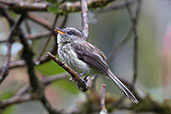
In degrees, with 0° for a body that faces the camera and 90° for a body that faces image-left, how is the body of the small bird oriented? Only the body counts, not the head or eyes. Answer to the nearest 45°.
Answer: approximately 90°

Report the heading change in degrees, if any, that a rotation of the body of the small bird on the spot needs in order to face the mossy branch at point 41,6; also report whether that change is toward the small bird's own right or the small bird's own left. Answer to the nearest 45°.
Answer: approximately 45° to the small bird's own right
